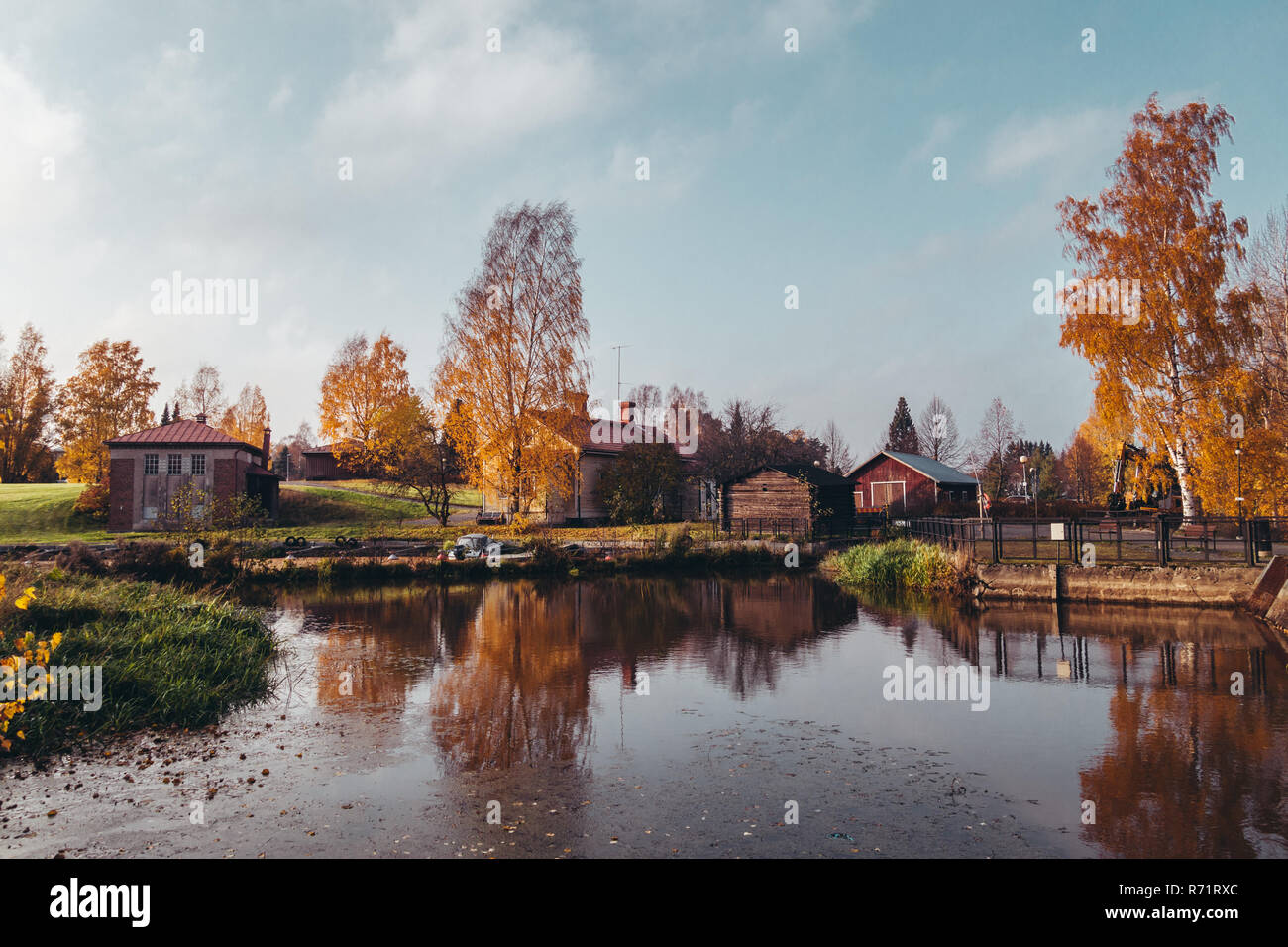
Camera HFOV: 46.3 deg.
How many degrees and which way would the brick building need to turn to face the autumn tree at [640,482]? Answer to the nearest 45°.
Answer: approximately 90° to its left

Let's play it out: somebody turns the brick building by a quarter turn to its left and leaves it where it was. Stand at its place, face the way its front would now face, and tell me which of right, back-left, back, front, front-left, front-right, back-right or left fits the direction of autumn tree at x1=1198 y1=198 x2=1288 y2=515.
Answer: front-right

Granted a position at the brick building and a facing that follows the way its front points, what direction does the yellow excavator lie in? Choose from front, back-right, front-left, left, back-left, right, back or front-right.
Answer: front-left

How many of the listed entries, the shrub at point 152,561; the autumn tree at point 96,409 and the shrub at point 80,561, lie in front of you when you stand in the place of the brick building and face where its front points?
2

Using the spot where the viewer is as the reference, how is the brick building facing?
facing the viewer

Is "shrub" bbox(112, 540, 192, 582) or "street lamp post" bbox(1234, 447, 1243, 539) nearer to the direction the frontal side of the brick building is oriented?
the shrub

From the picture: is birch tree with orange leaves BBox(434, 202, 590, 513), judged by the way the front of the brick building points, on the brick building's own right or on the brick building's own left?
on the brick building's own left

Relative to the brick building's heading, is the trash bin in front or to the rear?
in front

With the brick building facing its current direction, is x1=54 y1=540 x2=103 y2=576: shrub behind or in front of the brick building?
in front

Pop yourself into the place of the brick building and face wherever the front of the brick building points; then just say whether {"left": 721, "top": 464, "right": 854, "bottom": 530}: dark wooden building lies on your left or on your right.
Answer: on your left

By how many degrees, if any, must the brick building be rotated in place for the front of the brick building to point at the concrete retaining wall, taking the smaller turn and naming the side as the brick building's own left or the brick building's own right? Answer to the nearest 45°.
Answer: approximately 45° to the brick building's own left

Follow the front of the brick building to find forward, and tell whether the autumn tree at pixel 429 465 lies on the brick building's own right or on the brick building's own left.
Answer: on the brick building's own left

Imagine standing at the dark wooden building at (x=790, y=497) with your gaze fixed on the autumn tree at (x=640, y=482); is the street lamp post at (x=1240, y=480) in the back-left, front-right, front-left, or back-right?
back-left

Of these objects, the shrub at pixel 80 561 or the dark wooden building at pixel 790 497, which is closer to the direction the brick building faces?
the shrub
